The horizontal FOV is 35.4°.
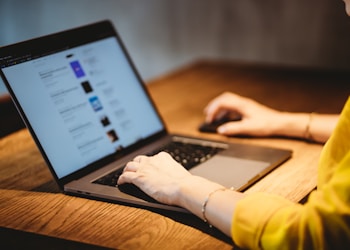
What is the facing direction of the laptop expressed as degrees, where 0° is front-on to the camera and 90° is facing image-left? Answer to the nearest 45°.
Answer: approximately 315°
